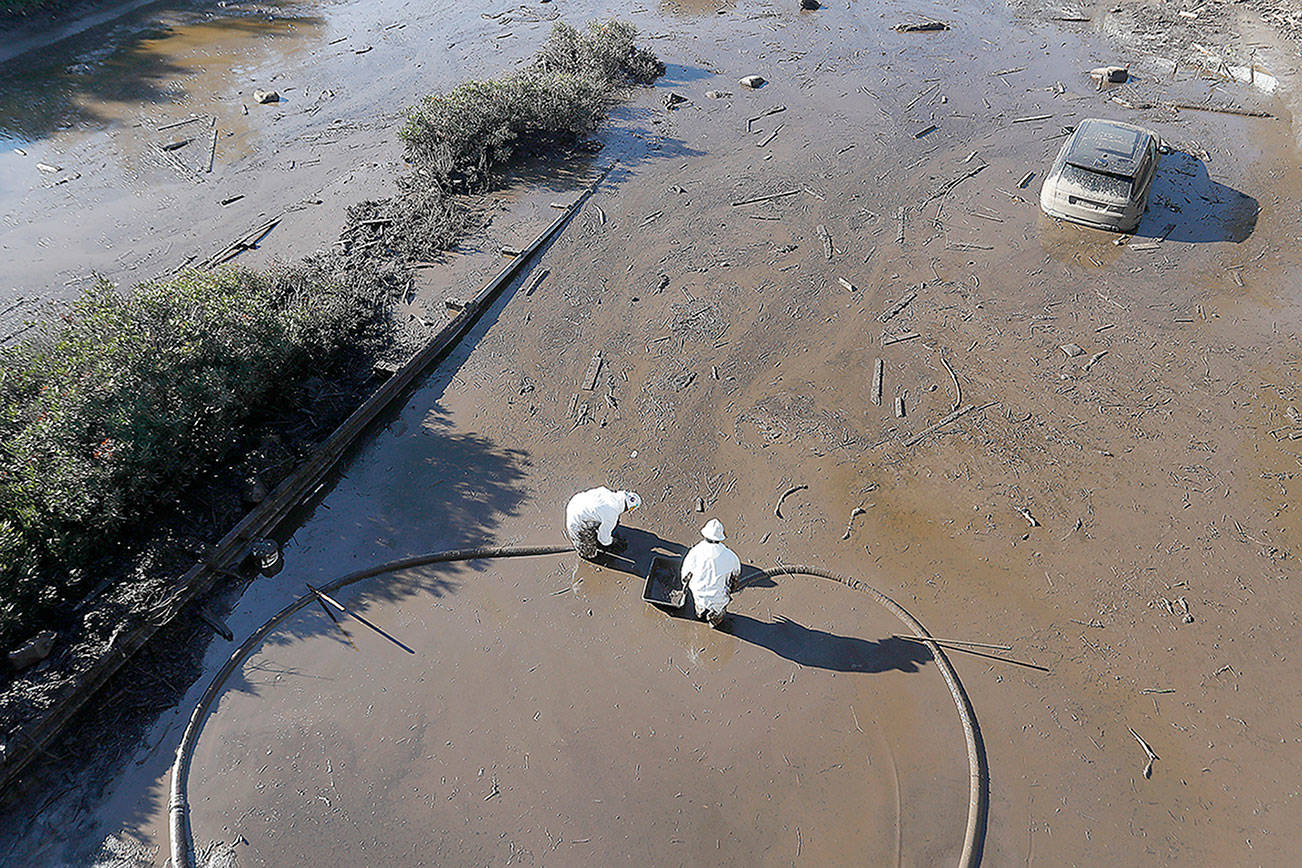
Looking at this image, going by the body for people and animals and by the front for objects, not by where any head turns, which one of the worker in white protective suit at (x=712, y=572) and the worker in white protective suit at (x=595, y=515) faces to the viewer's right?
the worker in white protective suit at (x=595, y=515)

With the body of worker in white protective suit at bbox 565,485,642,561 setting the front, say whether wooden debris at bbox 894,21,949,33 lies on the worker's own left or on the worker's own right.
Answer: on the worker's own left

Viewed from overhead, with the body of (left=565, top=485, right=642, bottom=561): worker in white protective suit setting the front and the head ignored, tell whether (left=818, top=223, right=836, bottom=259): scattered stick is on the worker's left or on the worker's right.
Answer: on the worker's left

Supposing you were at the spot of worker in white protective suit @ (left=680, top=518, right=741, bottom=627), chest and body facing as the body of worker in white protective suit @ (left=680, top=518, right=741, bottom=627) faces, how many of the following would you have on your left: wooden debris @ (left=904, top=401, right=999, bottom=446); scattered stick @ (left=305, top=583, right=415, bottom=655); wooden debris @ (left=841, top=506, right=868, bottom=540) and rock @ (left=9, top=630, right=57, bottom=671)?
2

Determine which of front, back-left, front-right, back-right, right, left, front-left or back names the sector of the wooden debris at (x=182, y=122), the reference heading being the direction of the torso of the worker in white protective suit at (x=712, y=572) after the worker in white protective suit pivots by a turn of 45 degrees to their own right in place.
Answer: left

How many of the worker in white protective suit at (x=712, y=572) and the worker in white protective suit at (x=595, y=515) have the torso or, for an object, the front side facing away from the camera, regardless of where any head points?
1

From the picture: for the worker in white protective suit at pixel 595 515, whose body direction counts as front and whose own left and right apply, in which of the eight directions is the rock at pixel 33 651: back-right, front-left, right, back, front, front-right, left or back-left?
back

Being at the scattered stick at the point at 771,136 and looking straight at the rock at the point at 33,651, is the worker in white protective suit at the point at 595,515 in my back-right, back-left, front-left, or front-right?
front-left

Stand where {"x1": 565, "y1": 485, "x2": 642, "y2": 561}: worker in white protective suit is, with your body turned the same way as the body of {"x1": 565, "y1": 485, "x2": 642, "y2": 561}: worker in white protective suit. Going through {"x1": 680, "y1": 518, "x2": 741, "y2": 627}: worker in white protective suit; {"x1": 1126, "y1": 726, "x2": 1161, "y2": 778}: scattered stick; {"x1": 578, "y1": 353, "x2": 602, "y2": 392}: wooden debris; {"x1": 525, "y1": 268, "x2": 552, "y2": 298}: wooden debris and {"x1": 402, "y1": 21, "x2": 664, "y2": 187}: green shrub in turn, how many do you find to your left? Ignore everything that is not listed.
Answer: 3

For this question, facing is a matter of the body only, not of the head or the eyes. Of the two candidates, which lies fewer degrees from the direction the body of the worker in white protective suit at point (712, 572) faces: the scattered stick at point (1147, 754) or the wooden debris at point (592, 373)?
the wooden debris

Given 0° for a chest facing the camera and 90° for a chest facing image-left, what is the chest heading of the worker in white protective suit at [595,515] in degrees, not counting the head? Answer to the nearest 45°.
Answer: approximately 270°

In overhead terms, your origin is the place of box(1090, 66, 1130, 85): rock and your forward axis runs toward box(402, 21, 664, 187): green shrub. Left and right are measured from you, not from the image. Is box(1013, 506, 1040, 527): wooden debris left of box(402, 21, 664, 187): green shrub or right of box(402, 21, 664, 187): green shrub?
left

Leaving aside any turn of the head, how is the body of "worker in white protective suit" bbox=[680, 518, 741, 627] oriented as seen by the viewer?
away from the camera
